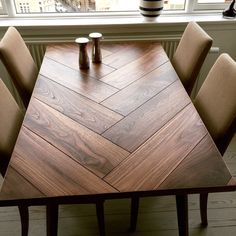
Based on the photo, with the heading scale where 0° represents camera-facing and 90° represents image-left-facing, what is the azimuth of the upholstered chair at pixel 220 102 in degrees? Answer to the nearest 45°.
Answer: approximately 45°

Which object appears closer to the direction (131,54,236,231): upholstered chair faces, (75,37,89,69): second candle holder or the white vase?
the second candle holder

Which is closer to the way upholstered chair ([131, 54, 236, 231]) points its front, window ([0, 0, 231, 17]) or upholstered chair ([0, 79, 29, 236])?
the upholstered chair

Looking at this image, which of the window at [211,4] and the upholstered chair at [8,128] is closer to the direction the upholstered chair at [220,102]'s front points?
the upholstered chair
